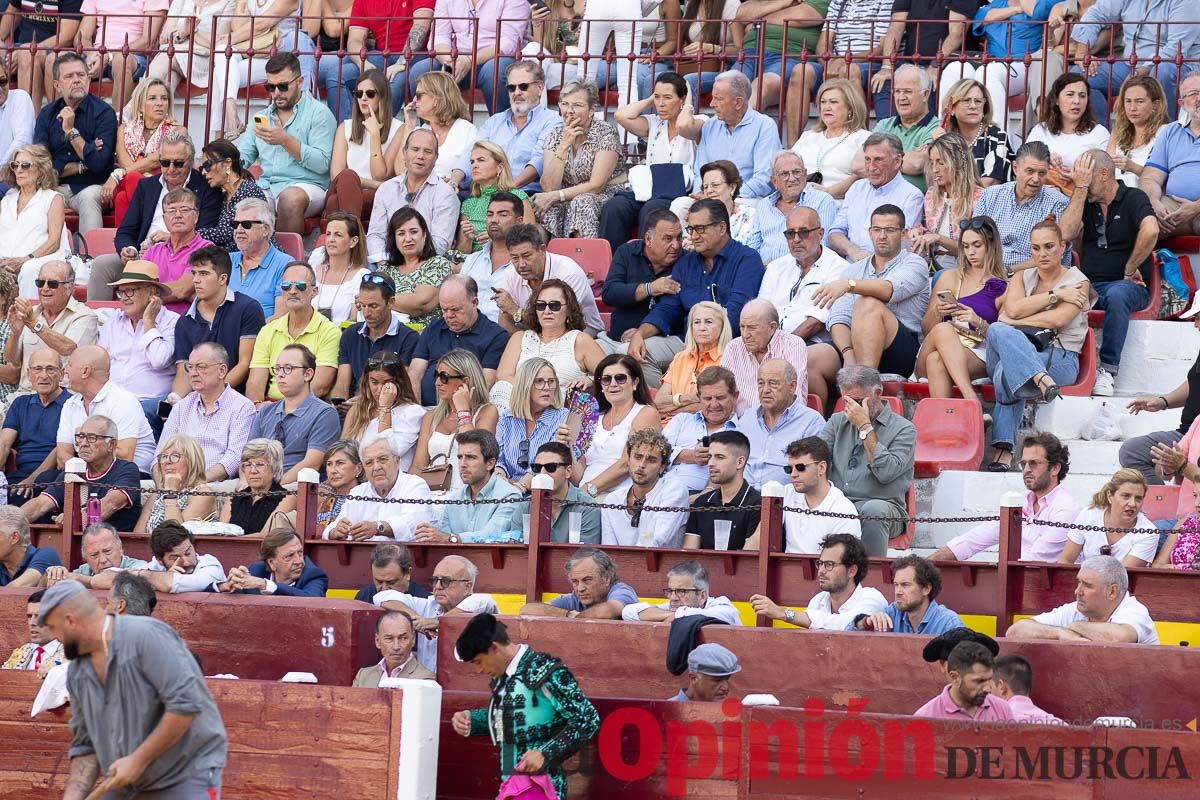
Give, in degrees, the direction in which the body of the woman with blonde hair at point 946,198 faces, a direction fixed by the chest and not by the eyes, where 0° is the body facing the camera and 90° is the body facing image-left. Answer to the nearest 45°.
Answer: approximately 45°

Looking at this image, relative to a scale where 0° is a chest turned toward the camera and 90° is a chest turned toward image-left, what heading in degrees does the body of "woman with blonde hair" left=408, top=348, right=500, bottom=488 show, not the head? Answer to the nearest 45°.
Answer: approximately 45°

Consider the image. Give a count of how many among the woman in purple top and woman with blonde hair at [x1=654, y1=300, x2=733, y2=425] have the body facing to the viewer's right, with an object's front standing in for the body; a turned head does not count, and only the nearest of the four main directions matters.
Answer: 0

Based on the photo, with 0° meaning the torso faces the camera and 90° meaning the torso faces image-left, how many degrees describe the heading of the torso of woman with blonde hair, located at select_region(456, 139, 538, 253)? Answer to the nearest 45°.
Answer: approximately 45°

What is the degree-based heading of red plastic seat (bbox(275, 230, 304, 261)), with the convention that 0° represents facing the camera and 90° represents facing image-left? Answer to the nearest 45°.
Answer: approximately 45°

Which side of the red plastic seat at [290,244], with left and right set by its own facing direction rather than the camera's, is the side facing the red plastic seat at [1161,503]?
left
